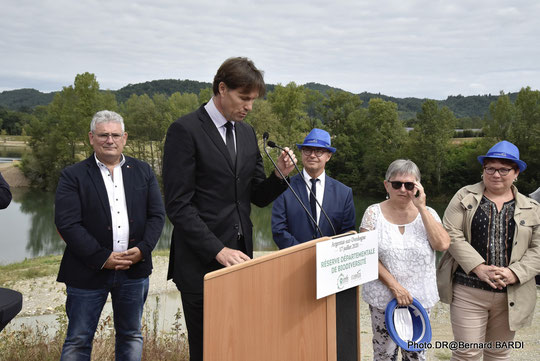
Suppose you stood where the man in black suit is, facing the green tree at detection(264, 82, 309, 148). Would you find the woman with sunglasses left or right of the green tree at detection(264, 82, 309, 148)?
right

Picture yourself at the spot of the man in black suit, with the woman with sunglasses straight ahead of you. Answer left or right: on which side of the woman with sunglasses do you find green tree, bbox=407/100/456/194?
left

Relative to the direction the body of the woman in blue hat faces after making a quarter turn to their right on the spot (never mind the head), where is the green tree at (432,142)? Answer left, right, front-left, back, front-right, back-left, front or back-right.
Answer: right

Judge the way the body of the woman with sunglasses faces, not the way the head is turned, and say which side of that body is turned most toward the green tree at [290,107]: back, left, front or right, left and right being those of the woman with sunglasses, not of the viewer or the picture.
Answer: back

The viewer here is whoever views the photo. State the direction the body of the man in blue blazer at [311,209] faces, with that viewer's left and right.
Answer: facing the viewer

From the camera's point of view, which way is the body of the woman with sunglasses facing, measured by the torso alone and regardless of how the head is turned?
toward the camera

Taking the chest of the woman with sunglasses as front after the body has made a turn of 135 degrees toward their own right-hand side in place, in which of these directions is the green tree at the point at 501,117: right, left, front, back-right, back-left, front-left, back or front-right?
front-right

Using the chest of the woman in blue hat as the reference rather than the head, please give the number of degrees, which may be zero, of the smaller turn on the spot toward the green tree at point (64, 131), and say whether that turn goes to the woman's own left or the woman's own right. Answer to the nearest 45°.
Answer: approximately 135° to the woman's own right

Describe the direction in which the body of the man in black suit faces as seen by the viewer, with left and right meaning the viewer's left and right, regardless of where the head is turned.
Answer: facing the viewer and to the right of the viewer

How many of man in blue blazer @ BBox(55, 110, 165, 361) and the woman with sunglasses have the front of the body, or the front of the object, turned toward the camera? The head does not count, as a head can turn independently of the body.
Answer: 2

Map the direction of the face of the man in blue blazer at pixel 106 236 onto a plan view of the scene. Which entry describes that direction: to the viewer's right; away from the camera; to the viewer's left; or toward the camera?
toward the camera

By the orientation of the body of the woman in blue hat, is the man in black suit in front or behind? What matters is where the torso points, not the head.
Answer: in front

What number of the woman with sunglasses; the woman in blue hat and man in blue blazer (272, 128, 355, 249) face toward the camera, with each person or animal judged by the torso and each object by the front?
3

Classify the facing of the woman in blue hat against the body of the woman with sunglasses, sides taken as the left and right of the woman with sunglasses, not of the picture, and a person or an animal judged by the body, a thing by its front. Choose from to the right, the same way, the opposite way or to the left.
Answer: the same way

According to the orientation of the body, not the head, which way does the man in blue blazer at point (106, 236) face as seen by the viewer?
toward the camera

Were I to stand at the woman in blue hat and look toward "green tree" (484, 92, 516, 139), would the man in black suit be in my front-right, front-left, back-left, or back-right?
back-left

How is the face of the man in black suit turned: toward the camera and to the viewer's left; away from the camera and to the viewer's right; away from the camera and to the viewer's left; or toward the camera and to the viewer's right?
toward the camera and to the viewer's right
